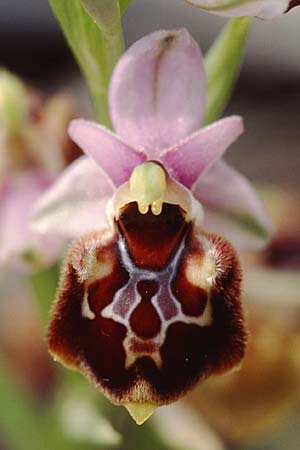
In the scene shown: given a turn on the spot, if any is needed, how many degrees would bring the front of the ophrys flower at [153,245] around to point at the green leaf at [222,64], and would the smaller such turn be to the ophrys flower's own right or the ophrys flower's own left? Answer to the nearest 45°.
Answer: approximately 135° to the ophrys flower's own left

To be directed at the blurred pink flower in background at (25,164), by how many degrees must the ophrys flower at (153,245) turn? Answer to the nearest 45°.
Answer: approximately 180°

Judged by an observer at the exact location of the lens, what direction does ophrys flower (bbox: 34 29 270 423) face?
facing the viewer
